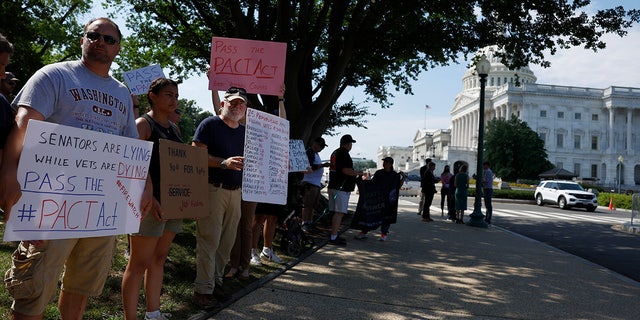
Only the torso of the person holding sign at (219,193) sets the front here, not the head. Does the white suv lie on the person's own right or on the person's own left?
on the person's own left

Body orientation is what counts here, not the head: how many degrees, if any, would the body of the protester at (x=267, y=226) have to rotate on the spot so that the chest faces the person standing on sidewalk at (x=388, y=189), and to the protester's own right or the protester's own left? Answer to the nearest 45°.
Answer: approximately 90° to the protester's own left

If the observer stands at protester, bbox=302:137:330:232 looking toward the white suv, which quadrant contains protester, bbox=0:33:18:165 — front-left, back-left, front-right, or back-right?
back-right

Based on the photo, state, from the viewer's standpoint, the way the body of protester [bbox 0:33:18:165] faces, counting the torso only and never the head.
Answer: to the viewer's right

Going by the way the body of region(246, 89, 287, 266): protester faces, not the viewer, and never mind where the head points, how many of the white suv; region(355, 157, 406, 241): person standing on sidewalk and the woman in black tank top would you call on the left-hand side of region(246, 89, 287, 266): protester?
2

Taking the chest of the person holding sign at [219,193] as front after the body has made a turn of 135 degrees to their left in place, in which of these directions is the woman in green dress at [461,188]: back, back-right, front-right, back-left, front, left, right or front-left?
front-right

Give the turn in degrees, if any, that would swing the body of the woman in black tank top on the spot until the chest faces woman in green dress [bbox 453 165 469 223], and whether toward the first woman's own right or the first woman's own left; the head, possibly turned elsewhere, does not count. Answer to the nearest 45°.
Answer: approximately 90° to the first woman's own left

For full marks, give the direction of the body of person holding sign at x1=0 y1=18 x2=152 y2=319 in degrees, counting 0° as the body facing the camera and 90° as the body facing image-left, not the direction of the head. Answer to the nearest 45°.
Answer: approximately 315°

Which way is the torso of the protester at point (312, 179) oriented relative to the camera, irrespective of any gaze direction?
to the viewer's right

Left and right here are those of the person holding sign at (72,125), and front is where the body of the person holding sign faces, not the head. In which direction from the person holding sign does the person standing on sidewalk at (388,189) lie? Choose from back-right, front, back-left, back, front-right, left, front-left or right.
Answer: left

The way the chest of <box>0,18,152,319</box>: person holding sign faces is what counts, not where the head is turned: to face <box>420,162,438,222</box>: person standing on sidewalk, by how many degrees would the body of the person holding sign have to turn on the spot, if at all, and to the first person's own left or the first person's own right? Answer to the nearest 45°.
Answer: approximately 90° to the first person's own left

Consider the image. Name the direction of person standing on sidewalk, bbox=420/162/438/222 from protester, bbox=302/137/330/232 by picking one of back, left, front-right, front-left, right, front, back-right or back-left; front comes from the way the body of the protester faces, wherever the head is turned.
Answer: front-left

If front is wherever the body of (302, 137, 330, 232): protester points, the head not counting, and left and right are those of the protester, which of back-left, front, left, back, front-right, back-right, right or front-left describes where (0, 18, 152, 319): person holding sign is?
right
